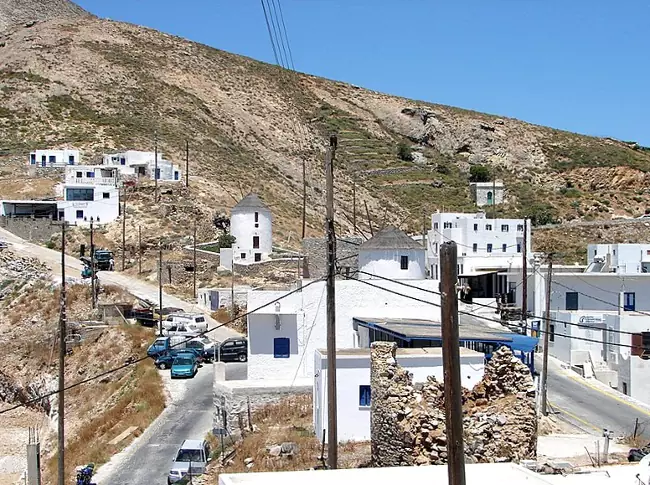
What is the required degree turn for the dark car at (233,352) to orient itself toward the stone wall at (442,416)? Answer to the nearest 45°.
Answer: approximately 90° to its left

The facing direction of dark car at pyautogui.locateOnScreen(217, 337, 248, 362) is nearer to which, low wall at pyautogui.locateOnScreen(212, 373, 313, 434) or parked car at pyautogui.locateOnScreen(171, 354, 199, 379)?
the parked car

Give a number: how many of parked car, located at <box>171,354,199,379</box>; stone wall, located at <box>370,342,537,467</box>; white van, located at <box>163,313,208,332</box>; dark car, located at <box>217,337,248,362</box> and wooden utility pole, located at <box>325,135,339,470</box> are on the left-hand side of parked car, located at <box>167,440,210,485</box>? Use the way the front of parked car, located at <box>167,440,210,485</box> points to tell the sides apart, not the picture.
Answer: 2

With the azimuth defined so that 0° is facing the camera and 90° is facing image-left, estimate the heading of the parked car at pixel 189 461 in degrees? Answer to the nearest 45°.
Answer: approximately 45°

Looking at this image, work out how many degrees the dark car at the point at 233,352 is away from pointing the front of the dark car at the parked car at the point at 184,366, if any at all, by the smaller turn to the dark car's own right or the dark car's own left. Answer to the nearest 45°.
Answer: approximately 45° to the dark car's own left

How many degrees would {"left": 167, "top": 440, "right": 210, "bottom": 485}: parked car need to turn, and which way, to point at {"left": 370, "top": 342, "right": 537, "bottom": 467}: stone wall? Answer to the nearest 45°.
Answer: approximately 90° to its left

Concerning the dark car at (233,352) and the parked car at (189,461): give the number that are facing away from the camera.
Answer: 0

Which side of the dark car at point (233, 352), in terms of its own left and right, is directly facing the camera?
left

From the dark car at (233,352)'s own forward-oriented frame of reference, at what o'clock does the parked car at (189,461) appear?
The parked car is roughly at 9 o'clock from the dark car.
